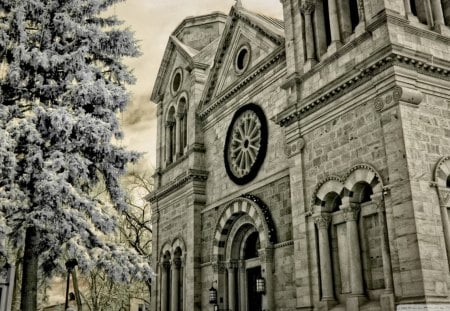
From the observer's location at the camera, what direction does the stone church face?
facing the viewer and to the left of the viewer

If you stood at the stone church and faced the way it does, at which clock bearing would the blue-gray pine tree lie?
The blue-gray pine tree is roughly at 1 o'clock from the stone church.
